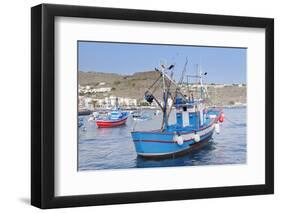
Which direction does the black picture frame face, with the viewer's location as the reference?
facing the viewer and to the right of the viewer
